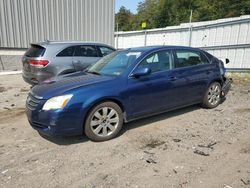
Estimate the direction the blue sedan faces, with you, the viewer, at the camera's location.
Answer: facing the viewer and to the left of the viewer

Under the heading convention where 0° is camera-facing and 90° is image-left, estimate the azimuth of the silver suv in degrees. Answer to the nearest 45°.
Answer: approximately 225°

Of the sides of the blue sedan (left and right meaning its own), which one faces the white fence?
back

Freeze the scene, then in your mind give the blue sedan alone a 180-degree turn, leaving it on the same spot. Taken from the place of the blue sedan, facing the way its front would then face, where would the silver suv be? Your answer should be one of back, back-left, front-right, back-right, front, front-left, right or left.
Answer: left
